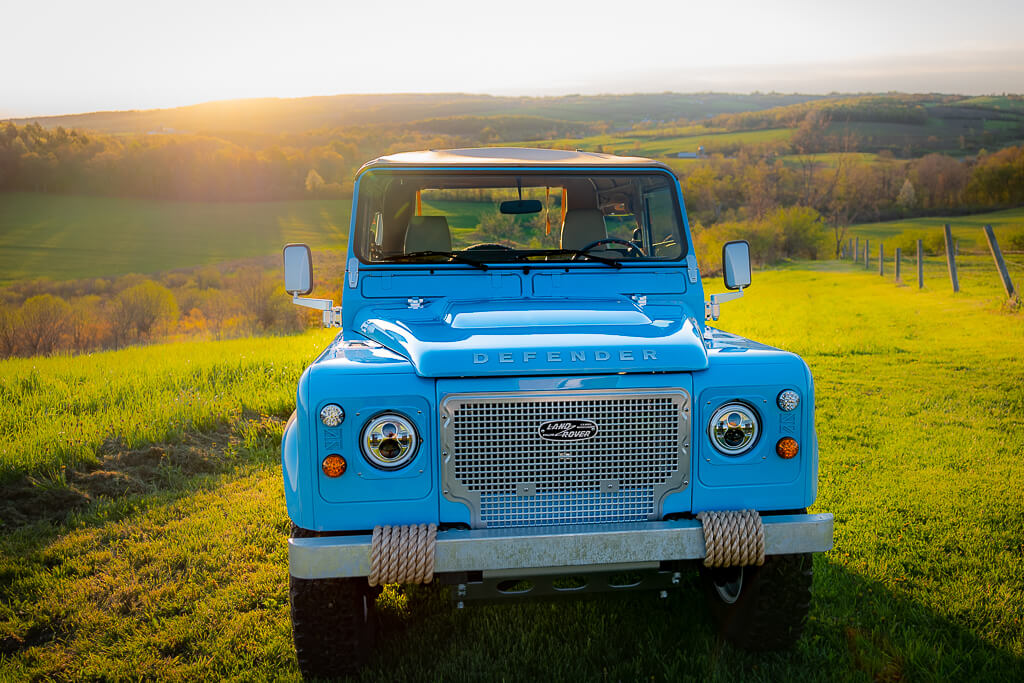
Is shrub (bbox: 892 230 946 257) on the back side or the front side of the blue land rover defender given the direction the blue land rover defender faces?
on the back side

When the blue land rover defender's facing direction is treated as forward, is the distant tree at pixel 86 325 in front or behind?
behind

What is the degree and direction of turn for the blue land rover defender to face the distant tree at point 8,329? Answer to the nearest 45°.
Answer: approximately 135° to its right

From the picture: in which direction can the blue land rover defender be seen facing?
toward the camera

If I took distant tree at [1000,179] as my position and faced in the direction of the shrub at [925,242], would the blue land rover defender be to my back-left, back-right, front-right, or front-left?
front-left

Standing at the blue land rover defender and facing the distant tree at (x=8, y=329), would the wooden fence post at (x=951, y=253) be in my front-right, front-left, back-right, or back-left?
front-right
